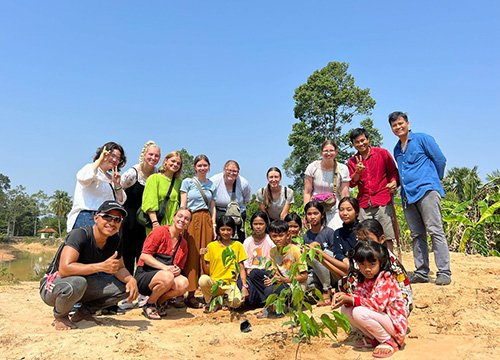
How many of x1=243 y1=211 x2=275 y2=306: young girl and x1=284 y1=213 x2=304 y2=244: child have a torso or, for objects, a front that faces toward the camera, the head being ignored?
2

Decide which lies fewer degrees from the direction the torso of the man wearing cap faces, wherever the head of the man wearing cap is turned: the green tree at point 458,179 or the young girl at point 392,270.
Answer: the young girl

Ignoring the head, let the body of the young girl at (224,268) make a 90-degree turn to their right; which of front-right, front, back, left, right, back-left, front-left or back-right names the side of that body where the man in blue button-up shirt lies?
back
